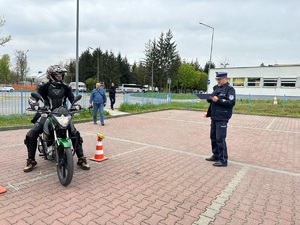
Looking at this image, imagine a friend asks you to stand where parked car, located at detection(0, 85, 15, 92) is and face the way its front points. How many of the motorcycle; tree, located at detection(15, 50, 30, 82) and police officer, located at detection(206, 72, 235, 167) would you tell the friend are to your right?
2

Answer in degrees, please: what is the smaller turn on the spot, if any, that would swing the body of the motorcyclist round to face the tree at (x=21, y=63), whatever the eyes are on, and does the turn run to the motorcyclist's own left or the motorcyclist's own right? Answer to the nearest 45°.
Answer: approximately 180°

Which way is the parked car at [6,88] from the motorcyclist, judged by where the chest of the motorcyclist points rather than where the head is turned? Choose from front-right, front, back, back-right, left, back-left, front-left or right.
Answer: back

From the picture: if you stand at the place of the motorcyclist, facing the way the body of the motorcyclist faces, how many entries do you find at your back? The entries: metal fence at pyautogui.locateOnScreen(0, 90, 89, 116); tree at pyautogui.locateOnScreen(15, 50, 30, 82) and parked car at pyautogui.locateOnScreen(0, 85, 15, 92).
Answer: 3

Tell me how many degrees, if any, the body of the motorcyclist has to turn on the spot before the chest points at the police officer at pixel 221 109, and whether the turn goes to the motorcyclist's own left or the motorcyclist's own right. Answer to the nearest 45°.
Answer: approximately 90° to the motorcyclist's own left

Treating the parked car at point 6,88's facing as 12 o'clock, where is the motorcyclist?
The motorcyclist is roughly at 3 o'clock from the parked car.

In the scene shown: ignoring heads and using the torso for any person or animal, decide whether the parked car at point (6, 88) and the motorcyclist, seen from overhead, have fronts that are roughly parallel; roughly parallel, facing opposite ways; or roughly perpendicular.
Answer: roughly perpendicular

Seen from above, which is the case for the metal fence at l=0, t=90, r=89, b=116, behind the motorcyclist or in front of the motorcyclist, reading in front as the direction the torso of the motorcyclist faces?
behind

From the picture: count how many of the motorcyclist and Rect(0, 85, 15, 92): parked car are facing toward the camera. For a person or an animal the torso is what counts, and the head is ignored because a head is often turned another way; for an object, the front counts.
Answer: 1

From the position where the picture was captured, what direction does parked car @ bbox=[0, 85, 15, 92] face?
facing to the right of the viewer

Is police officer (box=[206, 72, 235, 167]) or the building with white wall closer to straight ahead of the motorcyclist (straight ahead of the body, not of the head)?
the police officer

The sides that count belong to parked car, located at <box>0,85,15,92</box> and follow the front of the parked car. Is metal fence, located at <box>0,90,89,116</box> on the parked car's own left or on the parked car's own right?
on the parked car's own right
